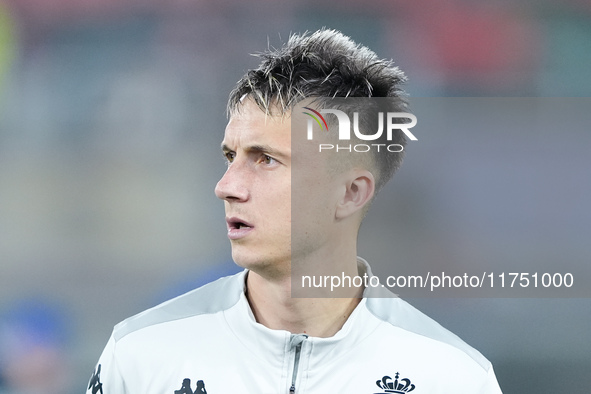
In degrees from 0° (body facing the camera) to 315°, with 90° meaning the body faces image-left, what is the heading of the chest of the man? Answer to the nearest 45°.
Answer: approximately 0°
